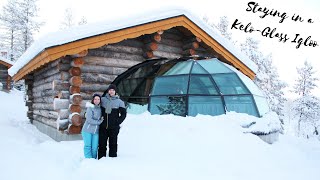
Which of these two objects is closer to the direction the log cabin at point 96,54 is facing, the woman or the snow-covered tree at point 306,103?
the woman

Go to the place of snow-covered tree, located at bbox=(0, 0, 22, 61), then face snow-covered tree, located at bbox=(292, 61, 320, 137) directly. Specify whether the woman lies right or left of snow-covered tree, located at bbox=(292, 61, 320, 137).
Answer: right

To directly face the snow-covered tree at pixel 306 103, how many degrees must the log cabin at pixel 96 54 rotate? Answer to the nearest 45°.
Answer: approximately 90° to its left

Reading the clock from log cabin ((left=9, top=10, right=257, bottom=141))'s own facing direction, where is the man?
The man is roughly at 1 o'clock from the log cabin.

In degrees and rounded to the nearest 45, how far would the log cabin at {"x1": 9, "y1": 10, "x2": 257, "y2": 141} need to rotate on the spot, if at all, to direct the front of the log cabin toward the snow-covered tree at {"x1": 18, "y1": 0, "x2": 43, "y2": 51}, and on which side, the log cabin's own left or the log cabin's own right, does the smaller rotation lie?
approximately 180°

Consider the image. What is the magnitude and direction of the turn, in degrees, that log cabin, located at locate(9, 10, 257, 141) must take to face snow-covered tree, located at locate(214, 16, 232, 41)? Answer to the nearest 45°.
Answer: approximately 90° to its left

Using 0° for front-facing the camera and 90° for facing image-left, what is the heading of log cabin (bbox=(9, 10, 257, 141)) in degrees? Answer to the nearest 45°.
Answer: approximately 315°

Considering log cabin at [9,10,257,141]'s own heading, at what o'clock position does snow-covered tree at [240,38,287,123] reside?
The snow-covered tree is roughly at 9 o'clock from the log cabin.

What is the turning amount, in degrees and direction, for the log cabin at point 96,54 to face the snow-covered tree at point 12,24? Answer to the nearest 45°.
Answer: approximately 180°

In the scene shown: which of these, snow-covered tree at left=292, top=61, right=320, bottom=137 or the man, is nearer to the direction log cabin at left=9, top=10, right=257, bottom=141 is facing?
the man
